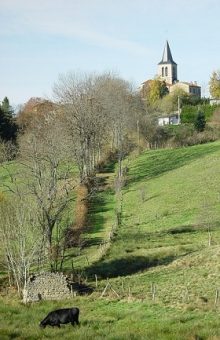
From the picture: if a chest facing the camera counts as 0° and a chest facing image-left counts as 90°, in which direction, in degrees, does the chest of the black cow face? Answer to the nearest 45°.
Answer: approximately 90°

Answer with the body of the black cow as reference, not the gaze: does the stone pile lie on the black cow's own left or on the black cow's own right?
on the black cow's own right
